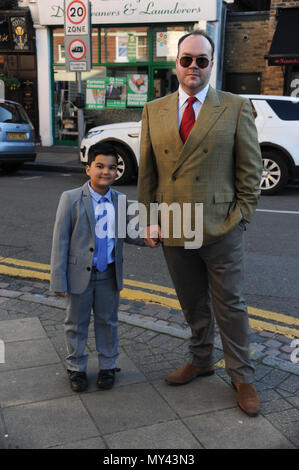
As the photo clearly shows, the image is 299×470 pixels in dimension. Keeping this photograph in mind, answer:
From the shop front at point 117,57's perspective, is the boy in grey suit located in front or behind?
in front

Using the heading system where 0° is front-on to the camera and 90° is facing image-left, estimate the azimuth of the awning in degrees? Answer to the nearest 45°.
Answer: approximately 0°

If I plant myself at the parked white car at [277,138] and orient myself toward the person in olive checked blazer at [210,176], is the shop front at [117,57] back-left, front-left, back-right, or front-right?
back-right

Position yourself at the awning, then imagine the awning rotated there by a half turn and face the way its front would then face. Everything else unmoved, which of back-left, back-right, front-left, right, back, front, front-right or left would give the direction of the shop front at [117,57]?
left

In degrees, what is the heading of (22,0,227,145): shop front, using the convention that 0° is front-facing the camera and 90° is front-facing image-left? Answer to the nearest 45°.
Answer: approximately 0°

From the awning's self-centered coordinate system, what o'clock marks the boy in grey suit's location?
The boy in grey suit is roughly at 12 o'clock from the awning.

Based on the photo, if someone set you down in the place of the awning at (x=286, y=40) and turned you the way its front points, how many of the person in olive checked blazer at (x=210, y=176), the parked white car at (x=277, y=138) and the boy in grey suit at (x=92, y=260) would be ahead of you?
3

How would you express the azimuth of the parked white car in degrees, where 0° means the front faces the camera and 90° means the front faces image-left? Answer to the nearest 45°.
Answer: approximately 90°

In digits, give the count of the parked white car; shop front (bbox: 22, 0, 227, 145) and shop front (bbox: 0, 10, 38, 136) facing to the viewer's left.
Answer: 1

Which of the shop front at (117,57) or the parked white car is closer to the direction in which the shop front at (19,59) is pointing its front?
the parked white car

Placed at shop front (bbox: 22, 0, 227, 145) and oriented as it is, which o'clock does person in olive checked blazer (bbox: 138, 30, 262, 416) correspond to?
The person in olive checked blazer is roughly at 12 o'clock from the shop front.

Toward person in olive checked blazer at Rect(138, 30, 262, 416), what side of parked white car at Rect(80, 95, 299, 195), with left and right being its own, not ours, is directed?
left

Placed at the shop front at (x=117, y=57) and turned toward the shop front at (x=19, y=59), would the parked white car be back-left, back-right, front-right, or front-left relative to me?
back-left
